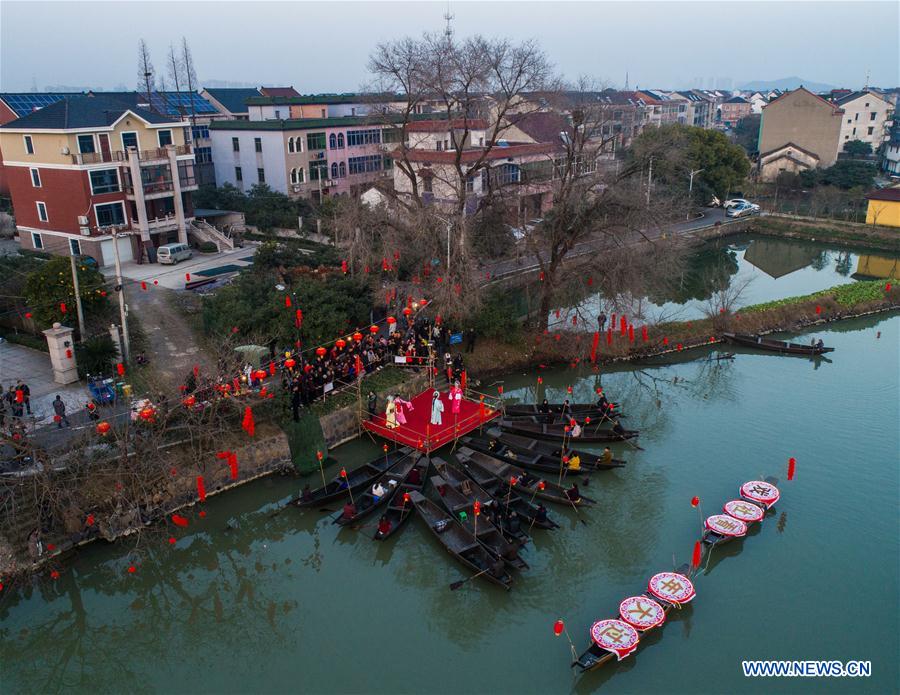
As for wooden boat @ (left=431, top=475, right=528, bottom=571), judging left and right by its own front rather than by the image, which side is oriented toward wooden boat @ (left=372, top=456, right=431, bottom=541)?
front

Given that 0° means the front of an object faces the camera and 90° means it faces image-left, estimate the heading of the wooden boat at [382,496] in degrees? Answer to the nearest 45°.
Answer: approximately 225°

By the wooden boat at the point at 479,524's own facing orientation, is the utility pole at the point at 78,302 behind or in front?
in front

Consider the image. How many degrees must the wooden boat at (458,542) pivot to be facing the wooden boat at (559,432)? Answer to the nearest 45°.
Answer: approximately 90° to its right

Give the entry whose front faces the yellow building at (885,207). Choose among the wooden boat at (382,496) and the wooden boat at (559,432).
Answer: the wooden boat at (382,496)

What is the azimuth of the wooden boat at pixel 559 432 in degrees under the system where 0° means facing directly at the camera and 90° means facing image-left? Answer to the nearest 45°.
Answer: approximately 90°

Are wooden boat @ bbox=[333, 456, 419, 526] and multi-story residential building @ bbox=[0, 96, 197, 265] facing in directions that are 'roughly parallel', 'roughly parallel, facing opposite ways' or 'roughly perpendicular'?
roughly perpendicular

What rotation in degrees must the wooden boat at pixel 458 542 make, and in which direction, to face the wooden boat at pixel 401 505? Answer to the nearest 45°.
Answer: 0° — it already faces it

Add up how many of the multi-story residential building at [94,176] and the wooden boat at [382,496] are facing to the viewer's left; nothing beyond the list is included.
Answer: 0

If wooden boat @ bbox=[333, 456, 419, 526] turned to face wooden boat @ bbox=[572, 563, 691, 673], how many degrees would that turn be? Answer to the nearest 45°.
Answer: approximately 90° to its right

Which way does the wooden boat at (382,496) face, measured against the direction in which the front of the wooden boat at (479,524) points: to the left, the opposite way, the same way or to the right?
to the right

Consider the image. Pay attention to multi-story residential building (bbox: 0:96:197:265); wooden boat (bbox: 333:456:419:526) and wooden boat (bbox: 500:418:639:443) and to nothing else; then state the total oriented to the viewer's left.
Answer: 1

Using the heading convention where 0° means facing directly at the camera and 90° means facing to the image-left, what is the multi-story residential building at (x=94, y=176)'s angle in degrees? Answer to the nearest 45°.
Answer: approximately 315°

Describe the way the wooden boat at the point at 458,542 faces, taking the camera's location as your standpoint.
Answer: facing away from the viewer and to the left of the viewer

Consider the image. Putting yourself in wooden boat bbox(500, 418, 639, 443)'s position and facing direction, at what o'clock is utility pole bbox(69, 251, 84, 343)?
The utility pole is roughly at 12 o'clock from the wooden boat.

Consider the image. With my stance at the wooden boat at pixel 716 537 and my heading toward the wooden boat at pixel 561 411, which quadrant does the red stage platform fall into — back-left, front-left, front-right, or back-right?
front-left

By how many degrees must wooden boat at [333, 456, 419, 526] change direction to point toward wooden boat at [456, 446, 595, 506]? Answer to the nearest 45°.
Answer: approximately 45° to its right

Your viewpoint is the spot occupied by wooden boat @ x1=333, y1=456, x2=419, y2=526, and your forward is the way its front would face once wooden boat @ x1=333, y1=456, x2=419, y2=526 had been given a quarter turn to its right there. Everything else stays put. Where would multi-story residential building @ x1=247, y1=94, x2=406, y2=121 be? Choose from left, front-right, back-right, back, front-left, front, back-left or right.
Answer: back-left

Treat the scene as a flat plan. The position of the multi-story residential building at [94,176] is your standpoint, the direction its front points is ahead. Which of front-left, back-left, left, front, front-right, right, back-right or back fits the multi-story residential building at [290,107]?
left
